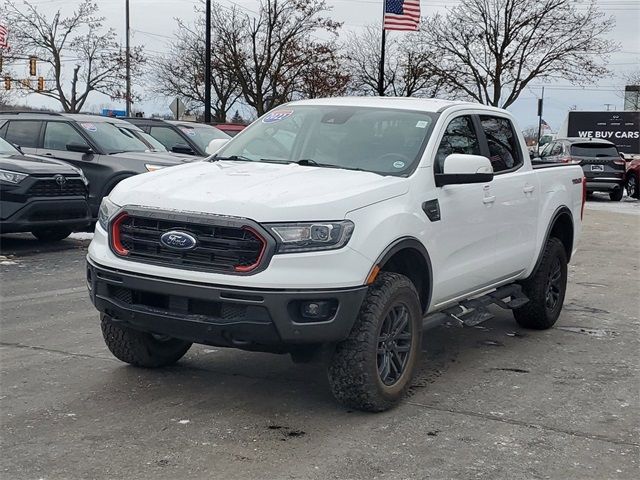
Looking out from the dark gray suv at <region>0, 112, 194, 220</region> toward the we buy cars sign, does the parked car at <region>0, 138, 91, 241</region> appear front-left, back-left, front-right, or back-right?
back-right

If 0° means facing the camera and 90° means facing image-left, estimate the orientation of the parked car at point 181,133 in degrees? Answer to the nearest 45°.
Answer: approximately 315°

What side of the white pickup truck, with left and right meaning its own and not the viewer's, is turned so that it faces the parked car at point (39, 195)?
right

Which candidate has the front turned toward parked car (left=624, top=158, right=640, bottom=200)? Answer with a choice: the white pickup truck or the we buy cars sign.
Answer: the we buy cars sign

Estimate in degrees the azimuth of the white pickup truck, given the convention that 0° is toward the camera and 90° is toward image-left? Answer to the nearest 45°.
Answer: approximately 45°

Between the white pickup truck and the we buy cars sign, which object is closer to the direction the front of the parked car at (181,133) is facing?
the white pickup truck

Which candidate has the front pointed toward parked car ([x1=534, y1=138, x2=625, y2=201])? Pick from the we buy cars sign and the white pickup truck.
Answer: the we buy cars sign

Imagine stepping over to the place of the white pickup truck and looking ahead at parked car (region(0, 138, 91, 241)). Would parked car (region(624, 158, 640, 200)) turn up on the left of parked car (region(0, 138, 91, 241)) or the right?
right

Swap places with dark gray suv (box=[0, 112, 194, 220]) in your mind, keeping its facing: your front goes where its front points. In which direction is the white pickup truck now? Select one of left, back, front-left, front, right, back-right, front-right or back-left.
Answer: front-right

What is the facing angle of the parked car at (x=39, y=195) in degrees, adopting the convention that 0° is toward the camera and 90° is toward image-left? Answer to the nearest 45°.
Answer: approximately 315°

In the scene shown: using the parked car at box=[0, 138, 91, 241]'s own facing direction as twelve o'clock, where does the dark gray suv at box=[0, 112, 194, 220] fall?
The dark gray suv is roughly at 8 o'clock from the parked car.

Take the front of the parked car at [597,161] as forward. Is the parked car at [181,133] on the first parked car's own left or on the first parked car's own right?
on the first parked car's own left

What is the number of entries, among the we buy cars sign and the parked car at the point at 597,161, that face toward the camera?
1
